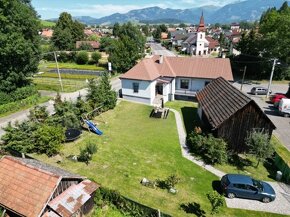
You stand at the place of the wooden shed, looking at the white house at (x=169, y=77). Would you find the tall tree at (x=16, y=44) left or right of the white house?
left

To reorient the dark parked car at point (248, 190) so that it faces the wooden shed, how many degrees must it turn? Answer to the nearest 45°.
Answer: approximately 90° to its left

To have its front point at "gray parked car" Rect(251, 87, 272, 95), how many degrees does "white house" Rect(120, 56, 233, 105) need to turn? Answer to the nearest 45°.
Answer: approximately 90° to its left

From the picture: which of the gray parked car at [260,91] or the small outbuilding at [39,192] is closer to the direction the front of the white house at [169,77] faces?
the small outbuilding

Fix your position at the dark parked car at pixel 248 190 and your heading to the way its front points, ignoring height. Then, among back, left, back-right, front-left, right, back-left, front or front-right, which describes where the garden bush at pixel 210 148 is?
back-left

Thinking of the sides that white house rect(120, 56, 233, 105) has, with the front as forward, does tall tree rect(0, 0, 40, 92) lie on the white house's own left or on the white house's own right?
on the white house's own right

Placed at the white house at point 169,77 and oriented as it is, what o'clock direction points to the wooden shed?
The wooden shed is roughly at 11 o'clock from the white house.

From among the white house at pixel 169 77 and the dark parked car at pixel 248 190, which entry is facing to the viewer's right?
the dark parked car

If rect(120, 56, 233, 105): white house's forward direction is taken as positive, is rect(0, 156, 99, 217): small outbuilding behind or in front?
in front

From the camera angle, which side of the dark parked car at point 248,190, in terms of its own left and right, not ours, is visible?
right

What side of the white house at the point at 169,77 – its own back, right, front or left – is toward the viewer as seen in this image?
front

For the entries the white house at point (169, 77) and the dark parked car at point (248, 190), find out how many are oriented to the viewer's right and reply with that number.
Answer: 1

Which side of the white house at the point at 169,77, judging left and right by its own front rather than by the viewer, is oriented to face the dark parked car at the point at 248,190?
front

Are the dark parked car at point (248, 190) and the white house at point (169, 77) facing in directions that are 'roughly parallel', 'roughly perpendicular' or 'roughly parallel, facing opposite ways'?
roughly perpendicular
